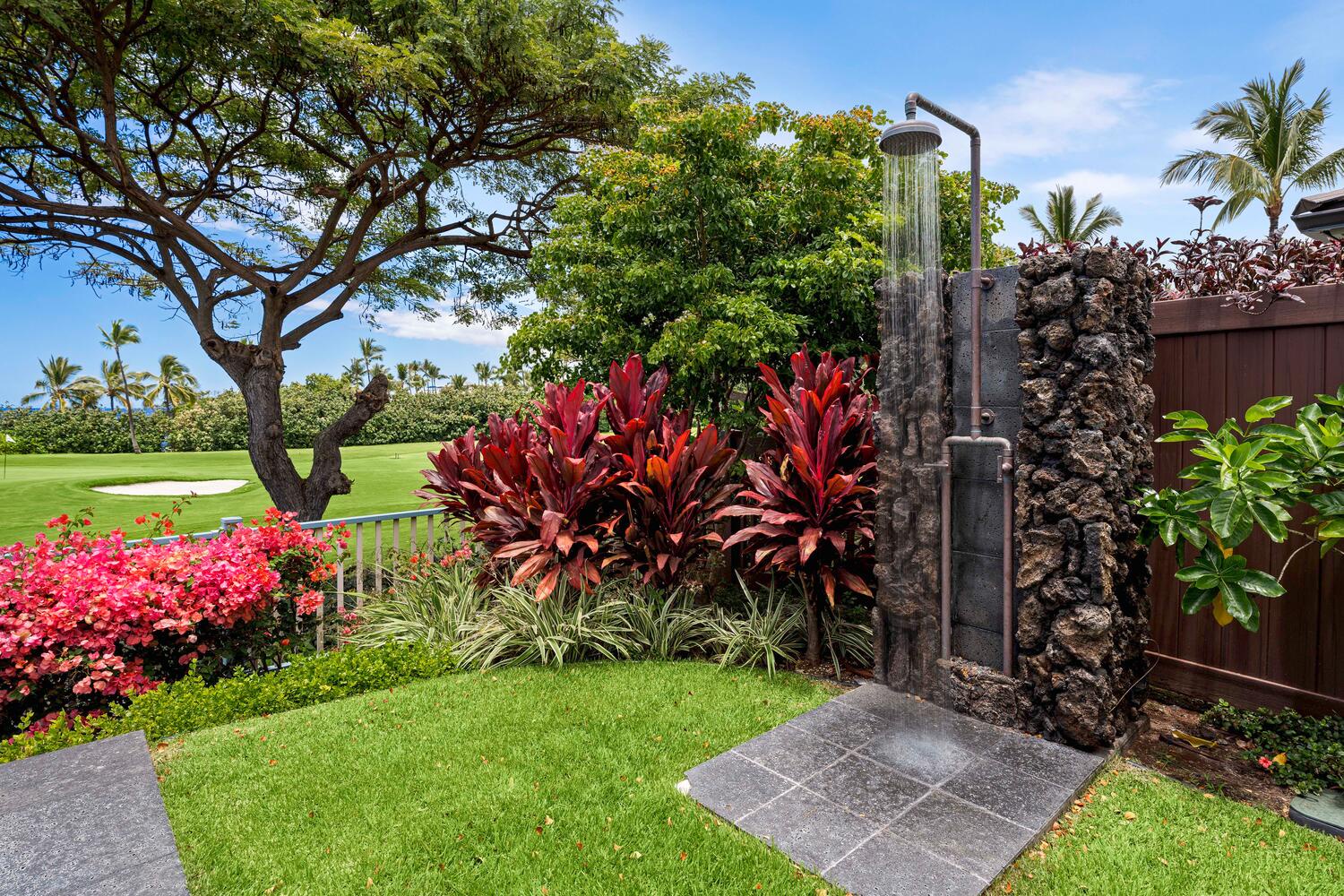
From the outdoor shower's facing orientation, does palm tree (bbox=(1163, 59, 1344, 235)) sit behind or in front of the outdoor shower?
behind

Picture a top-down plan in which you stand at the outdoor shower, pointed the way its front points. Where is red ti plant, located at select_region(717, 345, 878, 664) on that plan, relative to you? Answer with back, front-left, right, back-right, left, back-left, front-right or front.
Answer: right

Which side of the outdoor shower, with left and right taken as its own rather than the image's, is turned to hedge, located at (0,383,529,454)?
right

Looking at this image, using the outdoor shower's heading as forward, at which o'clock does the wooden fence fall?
The wooden fence is roughly at 7 o'clock from the outdoor shower.

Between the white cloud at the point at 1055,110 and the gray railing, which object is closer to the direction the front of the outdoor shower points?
the gray railing

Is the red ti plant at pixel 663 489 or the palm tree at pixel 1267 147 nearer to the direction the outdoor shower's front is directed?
the red ti plant

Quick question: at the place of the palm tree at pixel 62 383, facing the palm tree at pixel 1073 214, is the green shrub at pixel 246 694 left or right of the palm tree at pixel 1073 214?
right

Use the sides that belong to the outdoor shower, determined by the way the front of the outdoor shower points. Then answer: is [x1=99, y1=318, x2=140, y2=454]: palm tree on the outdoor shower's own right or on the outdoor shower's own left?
on the outdoor shower's own right

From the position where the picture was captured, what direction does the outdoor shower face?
facing the viewer and to the left of the viewer

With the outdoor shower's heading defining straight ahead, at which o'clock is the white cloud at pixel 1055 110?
The white cloud is roughly at 5 o'clock from the outdoor shower.

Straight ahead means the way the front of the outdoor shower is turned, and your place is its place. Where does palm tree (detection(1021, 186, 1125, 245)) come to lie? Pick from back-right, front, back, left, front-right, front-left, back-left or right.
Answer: back-right

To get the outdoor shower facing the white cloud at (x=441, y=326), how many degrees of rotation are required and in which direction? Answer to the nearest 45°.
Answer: approximately 90° to its right

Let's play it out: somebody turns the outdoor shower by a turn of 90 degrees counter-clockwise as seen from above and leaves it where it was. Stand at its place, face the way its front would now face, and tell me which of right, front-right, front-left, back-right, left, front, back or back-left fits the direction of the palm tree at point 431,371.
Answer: back
